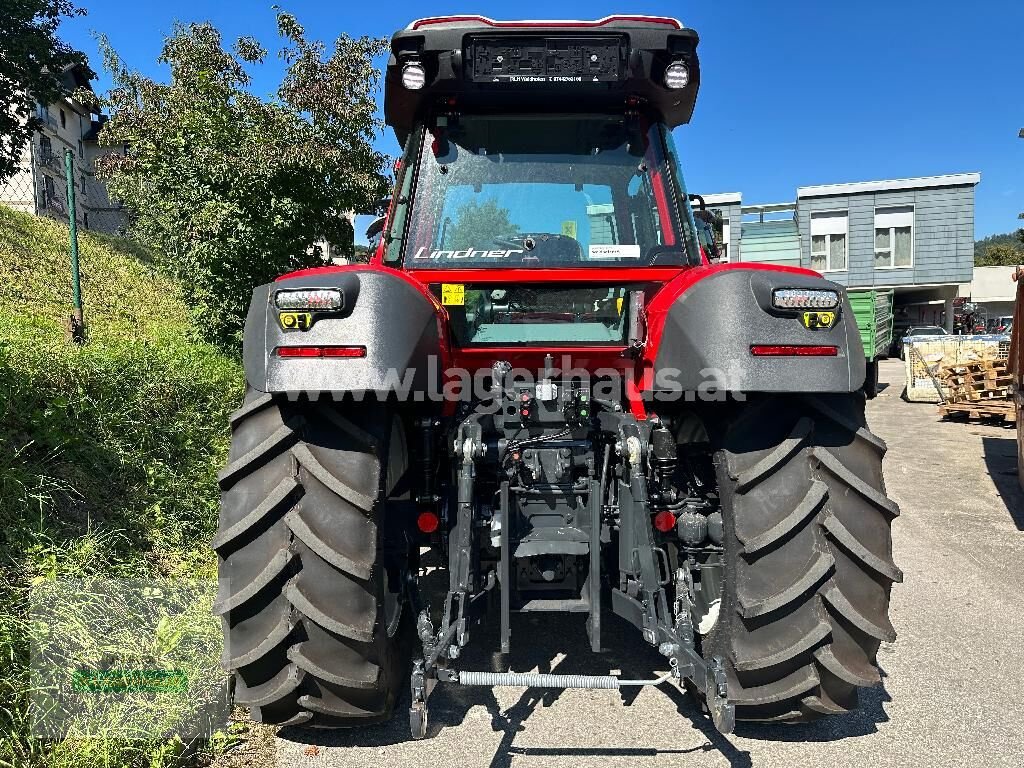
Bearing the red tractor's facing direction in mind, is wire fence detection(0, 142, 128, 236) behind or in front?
in front

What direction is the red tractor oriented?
away from the camera

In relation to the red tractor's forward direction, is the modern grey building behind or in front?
in front

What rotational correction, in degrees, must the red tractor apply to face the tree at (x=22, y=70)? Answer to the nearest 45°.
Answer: approximately 45° to its left

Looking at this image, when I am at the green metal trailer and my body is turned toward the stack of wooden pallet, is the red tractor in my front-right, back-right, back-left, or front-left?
front-right

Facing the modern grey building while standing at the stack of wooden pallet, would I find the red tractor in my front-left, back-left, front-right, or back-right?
back-left

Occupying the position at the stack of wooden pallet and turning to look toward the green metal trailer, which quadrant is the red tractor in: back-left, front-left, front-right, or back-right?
back-left

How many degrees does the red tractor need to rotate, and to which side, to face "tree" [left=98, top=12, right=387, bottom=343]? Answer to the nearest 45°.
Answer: approximately 45° to its left

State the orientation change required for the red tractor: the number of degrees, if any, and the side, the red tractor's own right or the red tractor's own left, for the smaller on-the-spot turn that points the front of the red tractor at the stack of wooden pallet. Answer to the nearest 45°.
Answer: approximately 45° to the red tractor's own right

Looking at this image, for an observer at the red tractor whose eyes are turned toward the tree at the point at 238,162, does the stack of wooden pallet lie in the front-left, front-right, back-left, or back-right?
front-right
